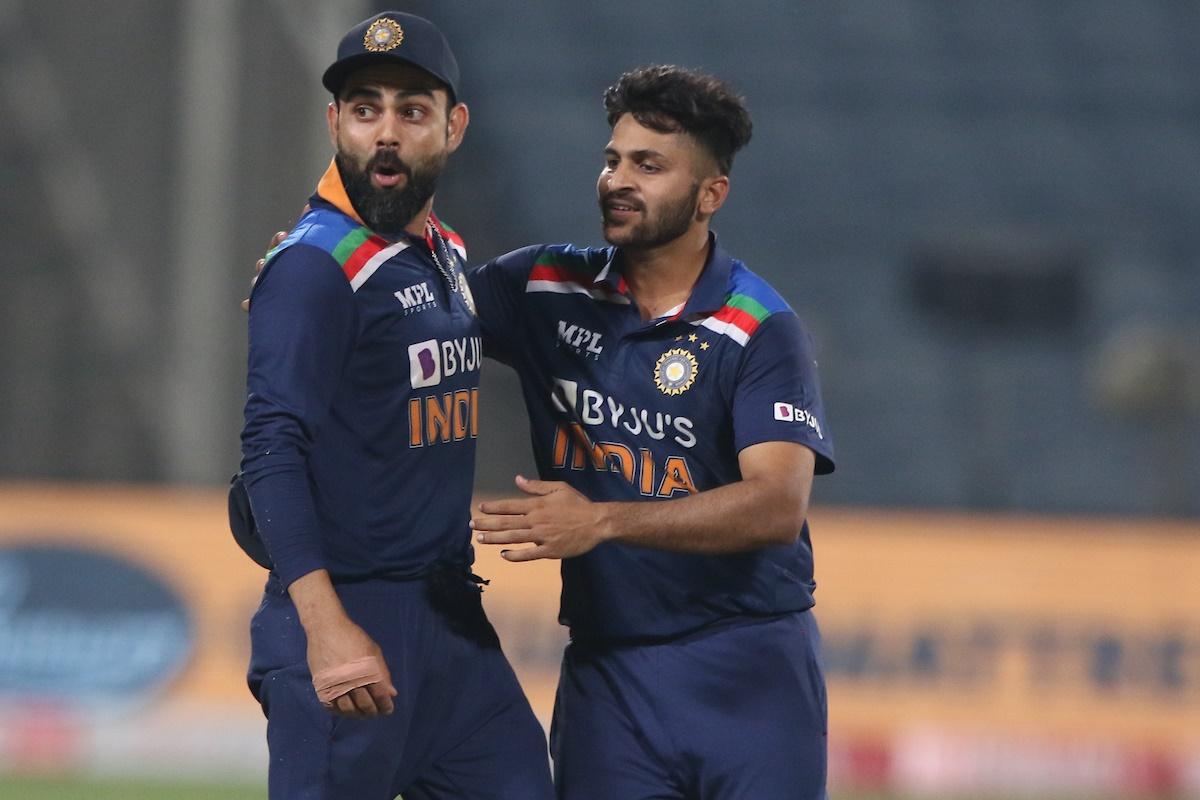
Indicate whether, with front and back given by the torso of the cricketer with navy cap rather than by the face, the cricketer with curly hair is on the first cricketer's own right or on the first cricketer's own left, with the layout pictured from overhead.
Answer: on the first cricketer's own left

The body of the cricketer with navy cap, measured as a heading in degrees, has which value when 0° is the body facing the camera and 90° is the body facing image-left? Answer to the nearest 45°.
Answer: approximately 315°
